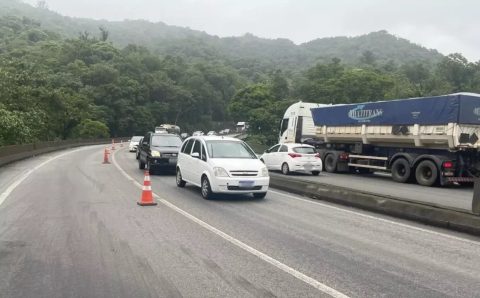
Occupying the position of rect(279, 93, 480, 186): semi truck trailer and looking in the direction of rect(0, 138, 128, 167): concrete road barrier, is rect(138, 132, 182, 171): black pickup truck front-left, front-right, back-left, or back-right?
front-left

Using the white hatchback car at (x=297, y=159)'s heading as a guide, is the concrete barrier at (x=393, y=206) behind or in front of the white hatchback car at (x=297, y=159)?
behind

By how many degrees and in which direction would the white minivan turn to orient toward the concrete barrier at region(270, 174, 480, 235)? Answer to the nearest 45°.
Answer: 0° — it already faces it

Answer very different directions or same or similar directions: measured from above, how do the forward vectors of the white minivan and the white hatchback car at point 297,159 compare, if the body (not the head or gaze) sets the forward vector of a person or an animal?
very different directions

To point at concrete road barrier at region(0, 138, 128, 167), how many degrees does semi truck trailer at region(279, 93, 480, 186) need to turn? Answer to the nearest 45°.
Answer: approximately 45° to its left

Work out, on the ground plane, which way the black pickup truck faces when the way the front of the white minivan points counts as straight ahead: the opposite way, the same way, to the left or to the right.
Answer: the same way

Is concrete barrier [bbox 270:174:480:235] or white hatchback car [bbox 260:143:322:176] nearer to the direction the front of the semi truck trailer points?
the white hatchback car

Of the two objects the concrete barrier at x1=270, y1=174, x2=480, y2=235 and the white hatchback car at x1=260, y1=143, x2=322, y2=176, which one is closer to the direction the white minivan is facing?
the concrete barrier

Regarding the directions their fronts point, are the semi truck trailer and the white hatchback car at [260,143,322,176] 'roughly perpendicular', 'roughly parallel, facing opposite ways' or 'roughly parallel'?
roughly parallel

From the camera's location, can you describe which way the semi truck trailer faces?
facing away from the viewer and to the left of the viewer

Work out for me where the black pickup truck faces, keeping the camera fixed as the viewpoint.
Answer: facing the viewer and to the right of the viewer

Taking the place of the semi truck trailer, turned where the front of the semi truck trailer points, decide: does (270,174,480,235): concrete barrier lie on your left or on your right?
on your left

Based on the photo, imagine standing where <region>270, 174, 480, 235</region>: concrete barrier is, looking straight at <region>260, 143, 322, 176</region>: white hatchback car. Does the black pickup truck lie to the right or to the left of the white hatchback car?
left

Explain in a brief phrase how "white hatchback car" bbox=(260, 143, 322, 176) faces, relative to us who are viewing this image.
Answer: facing away from the viewer and to the left of the viewer

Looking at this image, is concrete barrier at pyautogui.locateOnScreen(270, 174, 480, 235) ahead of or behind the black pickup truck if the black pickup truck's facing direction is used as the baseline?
ahead

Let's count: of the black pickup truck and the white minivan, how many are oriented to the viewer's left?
0

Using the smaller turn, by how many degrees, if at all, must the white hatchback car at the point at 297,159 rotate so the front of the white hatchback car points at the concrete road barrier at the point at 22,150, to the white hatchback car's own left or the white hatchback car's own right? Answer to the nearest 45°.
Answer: approximately 45° to the white hatchback car's own left

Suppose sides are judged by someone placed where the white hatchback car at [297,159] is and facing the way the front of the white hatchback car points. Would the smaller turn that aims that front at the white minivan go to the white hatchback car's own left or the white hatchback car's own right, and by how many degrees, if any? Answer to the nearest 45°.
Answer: approximately 135° to the white hatchback car's own left

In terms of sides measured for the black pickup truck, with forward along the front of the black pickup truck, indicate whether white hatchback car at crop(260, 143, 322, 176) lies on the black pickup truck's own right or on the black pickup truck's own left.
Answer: on the black pickup truck's own left
